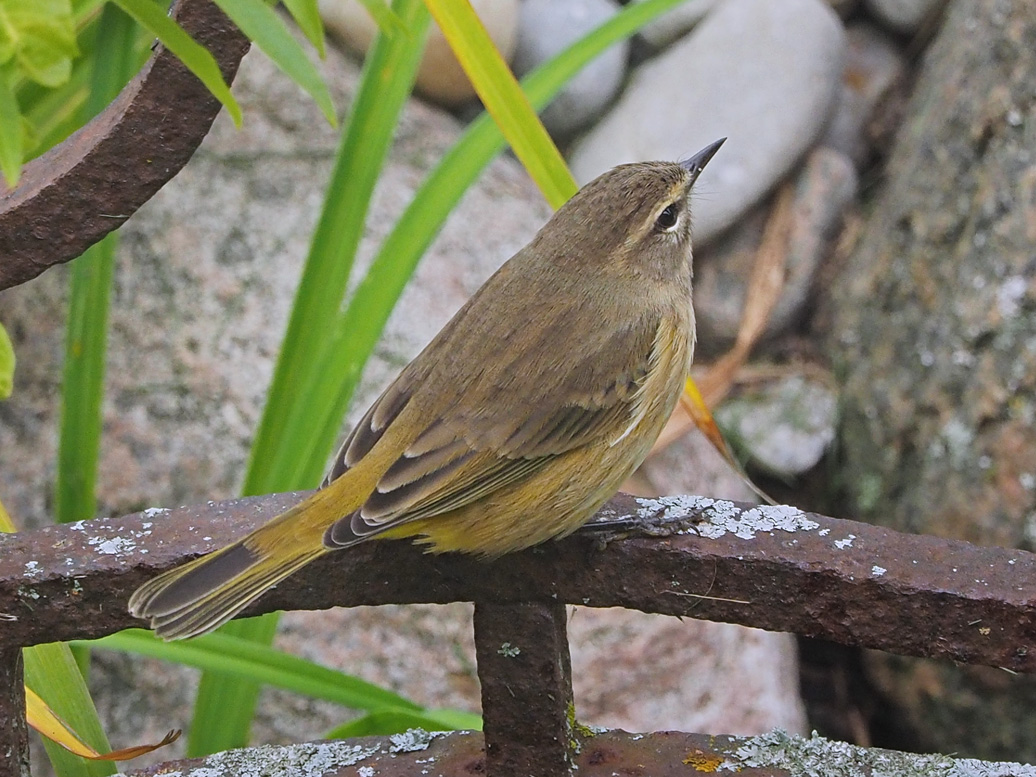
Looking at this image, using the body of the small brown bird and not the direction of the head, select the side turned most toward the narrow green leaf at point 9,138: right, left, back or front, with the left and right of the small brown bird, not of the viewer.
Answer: back

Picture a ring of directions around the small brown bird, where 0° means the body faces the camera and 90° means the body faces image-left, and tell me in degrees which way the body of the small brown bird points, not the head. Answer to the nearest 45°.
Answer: approximately 225°

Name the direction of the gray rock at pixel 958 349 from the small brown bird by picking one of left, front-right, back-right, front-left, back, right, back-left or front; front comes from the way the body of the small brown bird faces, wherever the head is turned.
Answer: front

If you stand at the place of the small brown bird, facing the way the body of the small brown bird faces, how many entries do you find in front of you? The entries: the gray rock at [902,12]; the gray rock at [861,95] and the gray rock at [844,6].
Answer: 3

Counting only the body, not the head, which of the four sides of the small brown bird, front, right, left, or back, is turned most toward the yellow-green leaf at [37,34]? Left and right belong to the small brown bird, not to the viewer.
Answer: back

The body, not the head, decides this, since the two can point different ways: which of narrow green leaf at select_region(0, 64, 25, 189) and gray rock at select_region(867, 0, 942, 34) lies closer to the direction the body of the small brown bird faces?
the gray rock

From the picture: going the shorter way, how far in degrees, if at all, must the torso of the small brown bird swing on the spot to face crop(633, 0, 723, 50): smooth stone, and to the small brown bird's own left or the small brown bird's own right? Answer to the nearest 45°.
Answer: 0° — it already faces it

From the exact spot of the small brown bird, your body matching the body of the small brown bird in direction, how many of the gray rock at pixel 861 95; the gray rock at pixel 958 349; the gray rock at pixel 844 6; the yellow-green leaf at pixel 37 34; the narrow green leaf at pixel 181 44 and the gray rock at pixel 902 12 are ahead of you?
4

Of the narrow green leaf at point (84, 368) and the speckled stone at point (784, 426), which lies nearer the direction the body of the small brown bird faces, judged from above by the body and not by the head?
the speckled stone

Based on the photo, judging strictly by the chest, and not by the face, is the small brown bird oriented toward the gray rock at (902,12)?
yes
